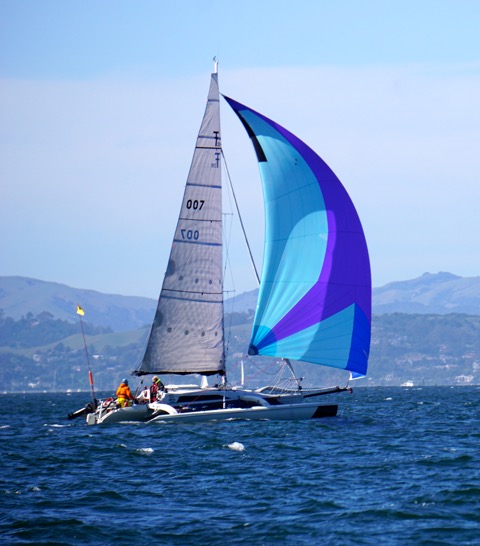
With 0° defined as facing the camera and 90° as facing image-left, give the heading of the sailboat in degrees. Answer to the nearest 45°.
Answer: approximately 270°
